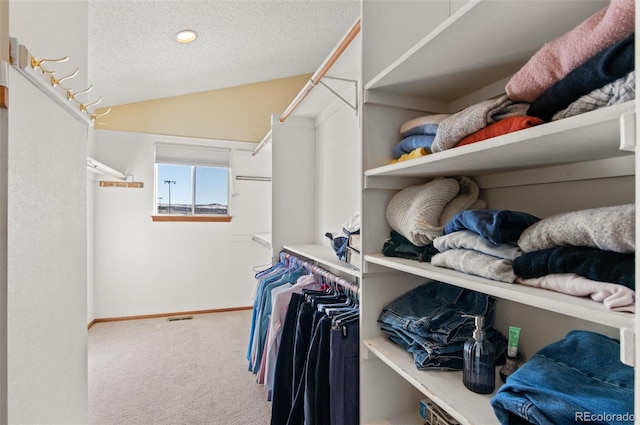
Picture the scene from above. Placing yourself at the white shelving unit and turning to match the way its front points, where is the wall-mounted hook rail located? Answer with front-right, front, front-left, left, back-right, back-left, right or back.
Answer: front

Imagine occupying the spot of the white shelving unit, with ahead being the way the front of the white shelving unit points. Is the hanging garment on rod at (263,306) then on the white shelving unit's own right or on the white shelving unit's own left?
on the white shelving unit's own right

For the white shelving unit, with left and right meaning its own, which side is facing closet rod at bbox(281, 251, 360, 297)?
right

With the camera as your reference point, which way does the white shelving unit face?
facing the viewer and to the left of the viewer

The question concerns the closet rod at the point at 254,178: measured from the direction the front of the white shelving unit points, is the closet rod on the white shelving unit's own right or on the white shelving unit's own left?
on the white shelving unit's own right
